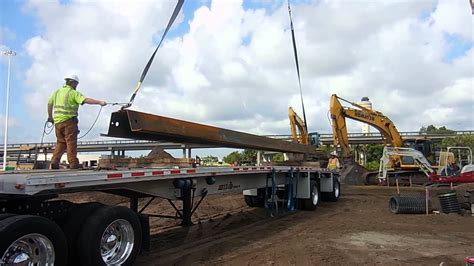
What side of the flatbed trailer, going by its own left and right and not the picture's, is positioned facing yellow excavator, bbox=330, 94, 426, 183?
back

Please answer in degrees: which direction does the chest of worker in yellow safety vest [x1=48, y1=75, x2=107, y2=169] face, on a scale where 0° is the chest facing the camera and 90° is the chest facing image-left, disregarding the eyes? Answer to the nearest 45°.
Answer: approximately 225°

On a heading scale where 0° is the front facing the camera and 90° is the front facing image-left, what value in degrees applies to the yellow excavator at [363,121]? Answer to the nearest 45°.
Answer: approximately 90°

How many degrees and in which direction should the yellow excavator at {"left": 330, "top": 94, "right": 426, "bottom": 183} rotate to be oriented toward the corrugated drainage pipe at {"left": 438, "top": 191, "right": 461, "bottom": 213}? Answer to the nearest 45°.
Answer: approximately 90° to its left

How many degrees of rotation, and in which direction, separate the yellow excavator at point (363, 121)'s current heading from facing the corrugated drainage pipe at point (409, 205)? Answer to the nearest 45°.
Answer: approximately 90° to its left

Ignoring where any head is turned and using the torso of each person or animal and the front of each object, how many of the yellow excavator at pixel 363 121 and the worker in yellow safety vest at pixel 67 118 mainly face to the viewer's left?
1
